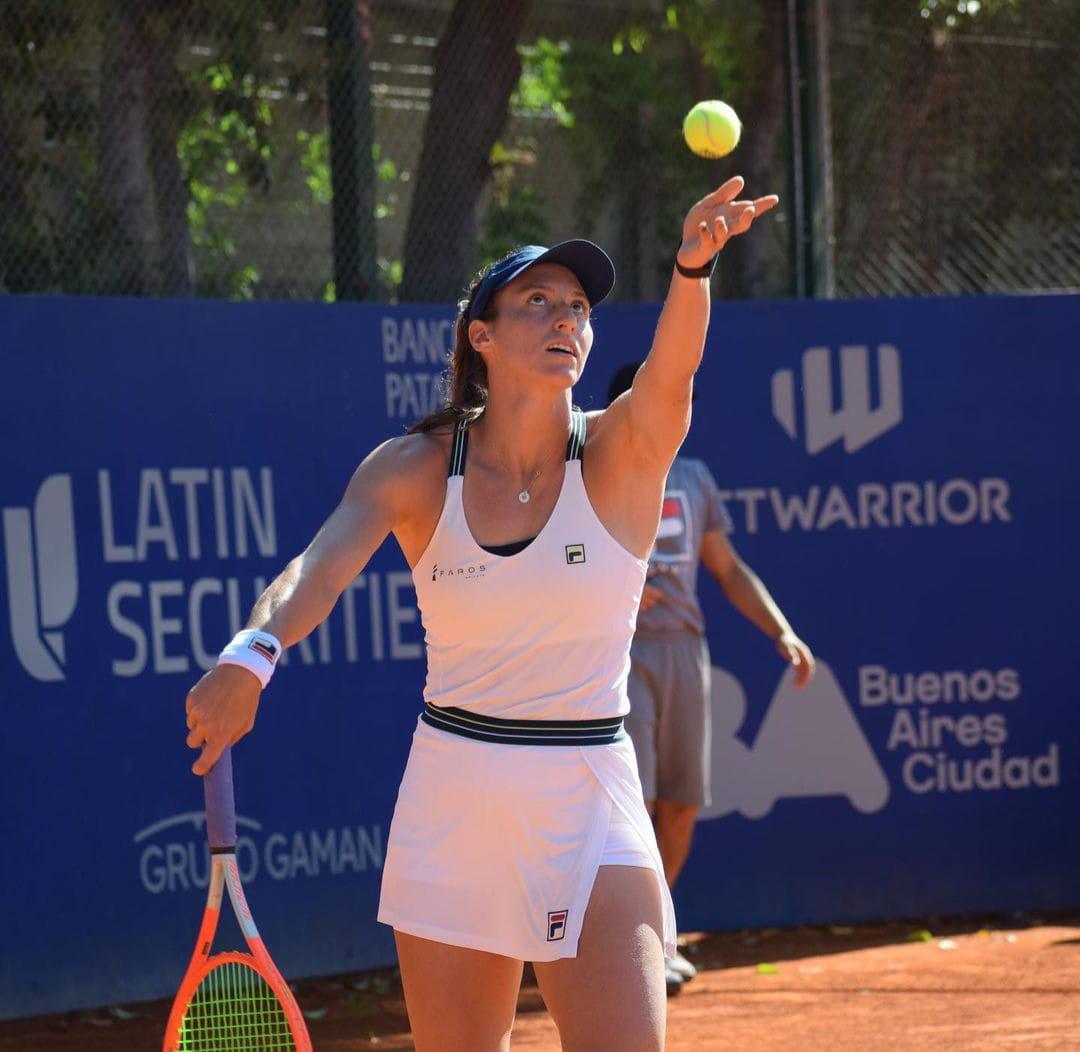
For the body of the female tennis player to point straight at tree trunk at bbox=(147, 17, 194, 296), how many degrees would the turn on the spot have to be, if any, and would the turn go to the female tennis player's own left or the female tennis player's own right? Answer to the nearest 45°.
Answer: approximately 180°

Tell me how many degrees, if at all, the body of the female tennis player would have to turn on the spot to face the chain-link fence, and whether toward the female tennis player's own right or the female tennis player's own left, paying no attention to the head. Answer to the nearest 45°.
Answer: approximately 180°

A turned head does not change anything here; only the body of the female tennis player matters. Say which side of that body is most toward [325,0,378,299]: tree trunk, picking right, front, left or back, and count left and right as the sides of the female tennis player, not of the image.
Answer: back

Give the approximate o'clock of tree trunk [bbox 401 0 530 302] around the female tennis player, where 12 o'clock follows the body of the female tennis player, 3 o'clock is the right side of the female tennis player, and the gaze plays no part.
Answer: The tree trunk is roughly at 6 o'clock from the female tennis player.

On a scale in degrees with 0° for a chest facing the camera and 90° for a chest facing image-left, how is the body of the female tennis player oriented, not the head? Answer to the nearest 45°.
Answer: approximately 0°
